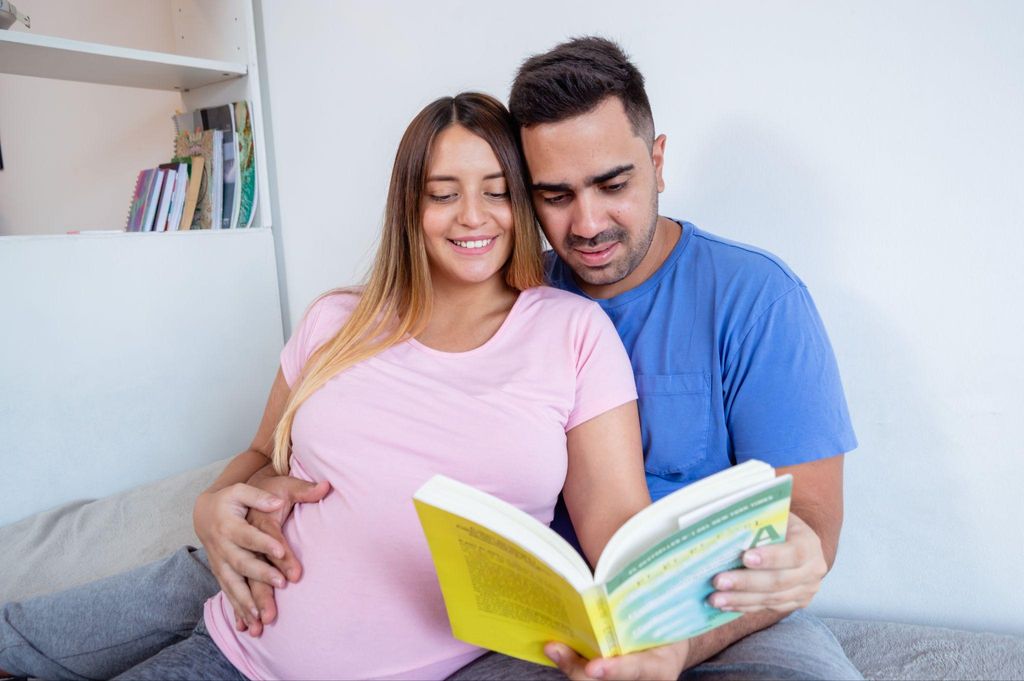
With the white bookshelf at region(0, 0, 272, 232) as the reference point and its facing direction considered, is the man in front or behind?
in front

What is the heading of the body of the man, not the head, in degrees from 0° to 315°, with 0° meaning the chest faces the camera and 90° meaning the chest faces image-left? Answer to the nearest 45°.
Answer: approximately 45°

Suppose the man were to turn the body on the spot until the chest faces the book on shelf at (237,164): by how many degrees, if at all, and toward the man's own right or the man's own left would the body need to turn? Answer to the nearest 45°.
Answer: approximately 90° to the man's own right

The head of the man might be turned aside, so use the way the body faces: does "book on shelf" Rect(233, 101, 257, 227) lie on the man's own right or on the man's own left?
on the man's own right

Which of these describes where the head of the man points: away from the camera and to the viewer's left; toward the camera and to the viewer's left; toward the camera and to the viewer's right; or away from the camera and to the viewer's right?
toward the camera and to the viewer's left

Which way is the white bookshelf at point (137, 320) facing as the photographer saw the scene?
facing the viewer and to the right of the viewer

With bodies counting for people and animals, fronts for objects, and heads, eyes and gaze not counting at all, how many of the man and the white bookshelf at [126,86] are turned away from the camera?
0
